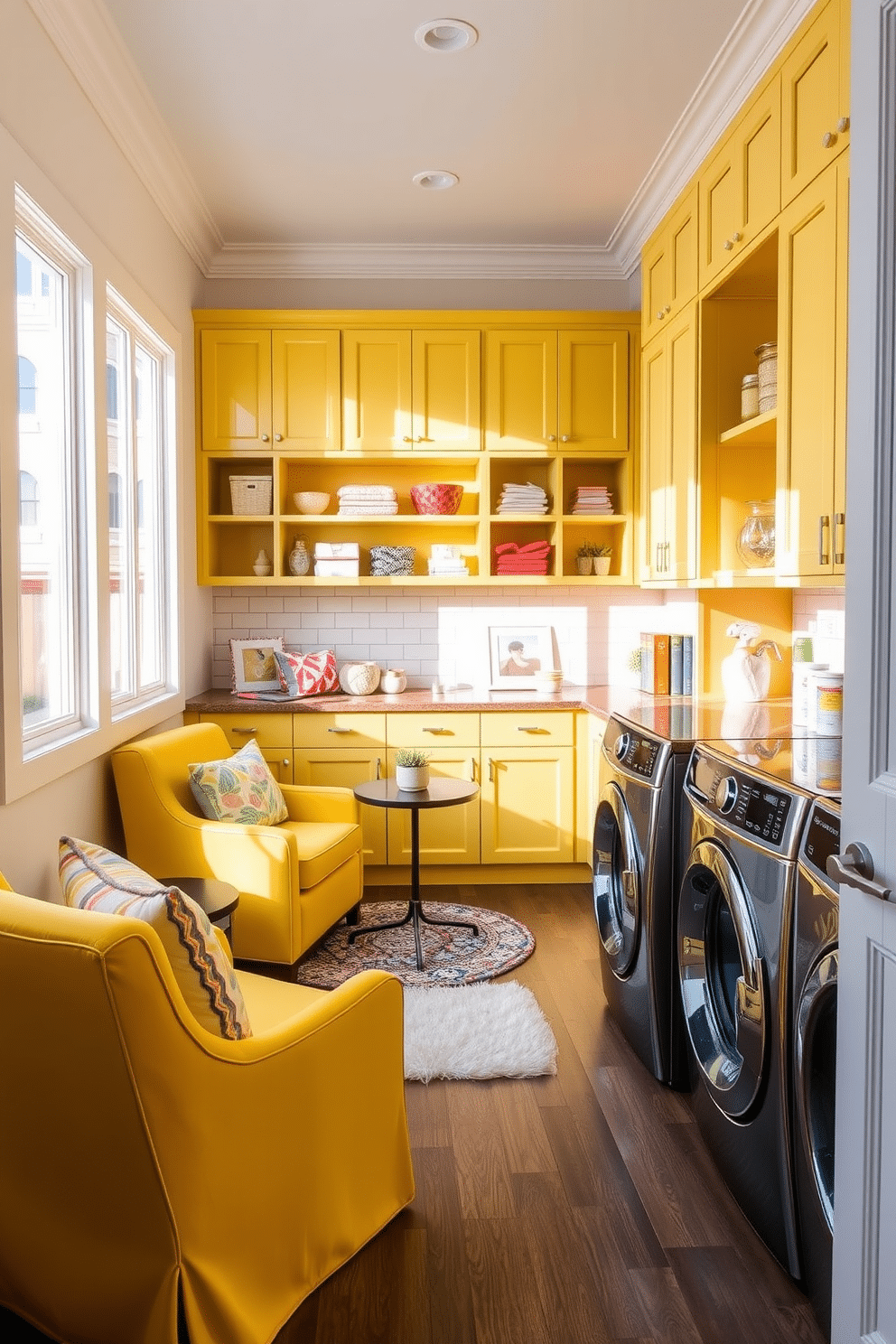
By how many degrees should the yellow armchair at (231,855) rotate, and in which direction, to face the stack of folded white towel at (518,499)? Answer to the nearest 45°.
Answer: approximately 90° to its left

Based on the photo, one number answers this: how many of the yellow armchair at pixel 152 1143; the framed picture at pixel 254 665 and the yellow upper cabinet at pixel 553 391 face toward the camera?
2

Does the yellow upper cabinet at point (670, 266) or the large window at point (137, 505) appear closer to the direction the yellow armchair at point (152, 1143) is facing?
the yellow upper cabinet
